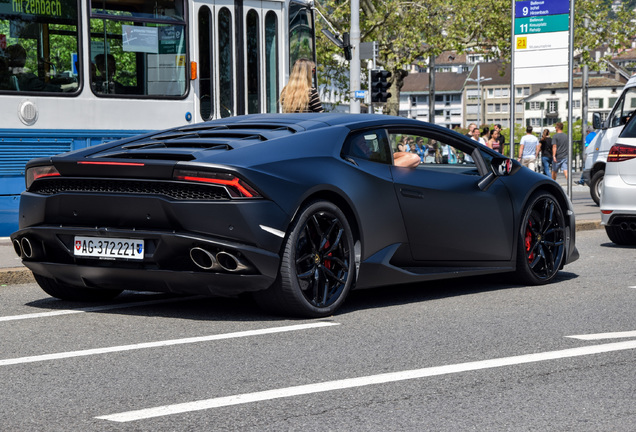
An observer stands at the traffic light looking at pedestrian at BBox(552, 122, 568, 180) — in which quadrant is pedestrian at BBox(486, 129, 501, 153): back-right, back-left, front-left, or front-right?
front-left

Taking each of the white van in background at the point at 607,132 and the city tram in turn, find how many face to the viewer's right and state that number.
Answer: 1

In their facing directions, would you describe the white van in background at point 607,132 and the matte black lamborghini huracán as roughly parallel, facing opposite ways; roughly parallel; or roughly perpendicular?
roughly parallel, facing opposite ways

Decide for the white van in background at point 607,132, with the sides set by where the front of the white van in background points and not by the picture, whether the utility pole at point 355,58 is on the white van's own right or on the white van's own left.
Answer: on the white van's own right

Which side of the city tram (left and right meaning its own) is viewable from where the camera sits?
right

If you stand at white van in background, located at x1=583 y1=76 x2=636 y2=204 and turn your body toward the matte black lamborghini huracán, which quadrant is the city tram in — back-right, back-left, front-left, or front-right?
front-right

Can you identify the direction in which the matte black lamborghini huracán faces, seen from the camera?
facing away from the viewer and to the right of the viewer

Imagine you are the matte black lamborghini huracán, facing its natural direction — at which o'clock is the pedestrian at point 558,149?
The pedestrian is roughly at 11 o'clock from the matte black lamborghini huracán.
